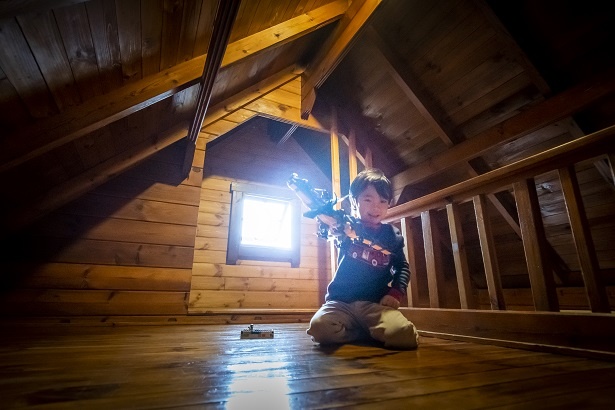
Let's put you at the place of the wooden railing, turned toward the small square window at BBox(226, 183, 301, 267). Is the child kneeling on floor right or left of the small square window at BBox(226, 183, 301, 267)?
left

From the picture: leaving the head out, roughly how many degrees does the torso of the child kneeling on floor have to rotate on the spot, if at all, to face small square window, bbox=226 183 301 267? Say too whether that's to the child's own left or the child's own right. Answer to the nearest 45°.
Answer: approximately 135° to the child's own right

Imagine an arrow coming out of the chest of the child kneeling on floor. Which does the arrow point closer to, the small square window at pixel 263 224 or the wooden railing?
the wooden railing

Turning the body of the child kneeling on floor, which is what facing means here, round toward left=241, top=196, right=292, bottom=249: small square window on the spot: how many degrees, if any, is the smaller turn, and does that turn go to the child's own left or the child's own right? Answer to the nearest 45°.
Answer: approximately 135° to the child's own right

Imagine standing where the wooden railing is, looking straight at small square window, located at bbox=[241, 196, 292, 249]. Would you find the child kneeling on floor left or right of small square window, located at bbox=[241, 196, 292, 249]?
left

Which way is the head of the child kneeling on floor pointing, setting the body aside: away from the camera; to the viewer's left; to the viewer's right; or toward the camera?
toward the camera

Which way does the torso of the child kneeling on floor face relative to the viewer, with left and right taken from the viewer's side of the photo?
facing the viewer
